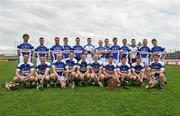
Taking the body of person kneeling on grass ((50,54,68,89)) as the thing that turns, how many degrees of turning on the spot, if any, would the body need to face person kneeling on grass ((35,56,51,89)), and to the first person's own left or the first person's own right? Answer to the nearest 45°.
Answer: approximately 90° to the first person's own right

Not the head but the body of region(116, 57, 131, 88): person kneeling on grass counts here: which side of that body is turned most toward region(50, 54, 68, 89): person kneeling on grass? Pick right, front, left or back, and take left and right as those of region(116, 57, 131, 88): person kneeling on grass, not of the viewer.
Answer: right

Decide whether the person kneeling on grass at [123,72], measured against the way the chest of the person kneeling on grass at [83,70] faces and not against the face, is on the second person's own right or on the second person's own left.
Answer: on the second person's own left

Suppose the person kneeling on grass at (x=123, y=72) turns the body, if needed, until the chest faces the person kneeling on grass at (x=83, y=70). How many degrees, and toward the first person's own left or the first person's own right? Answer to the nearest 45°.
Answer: approximately 90° to the first person's own right

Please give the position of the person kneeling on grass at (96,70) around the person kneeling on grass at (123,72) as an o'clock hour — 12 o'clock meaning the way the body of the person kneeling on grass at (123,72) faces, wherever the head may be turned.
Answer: the person kneeling on grass at (96,70) is roughly at 3 o'clock from the person kneeling on grass at (123,72).

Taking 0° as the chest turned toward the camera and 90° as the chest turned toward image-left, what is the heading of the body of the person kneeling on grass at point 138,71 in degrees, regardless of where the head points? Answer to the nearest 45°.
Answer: approximately 0°
